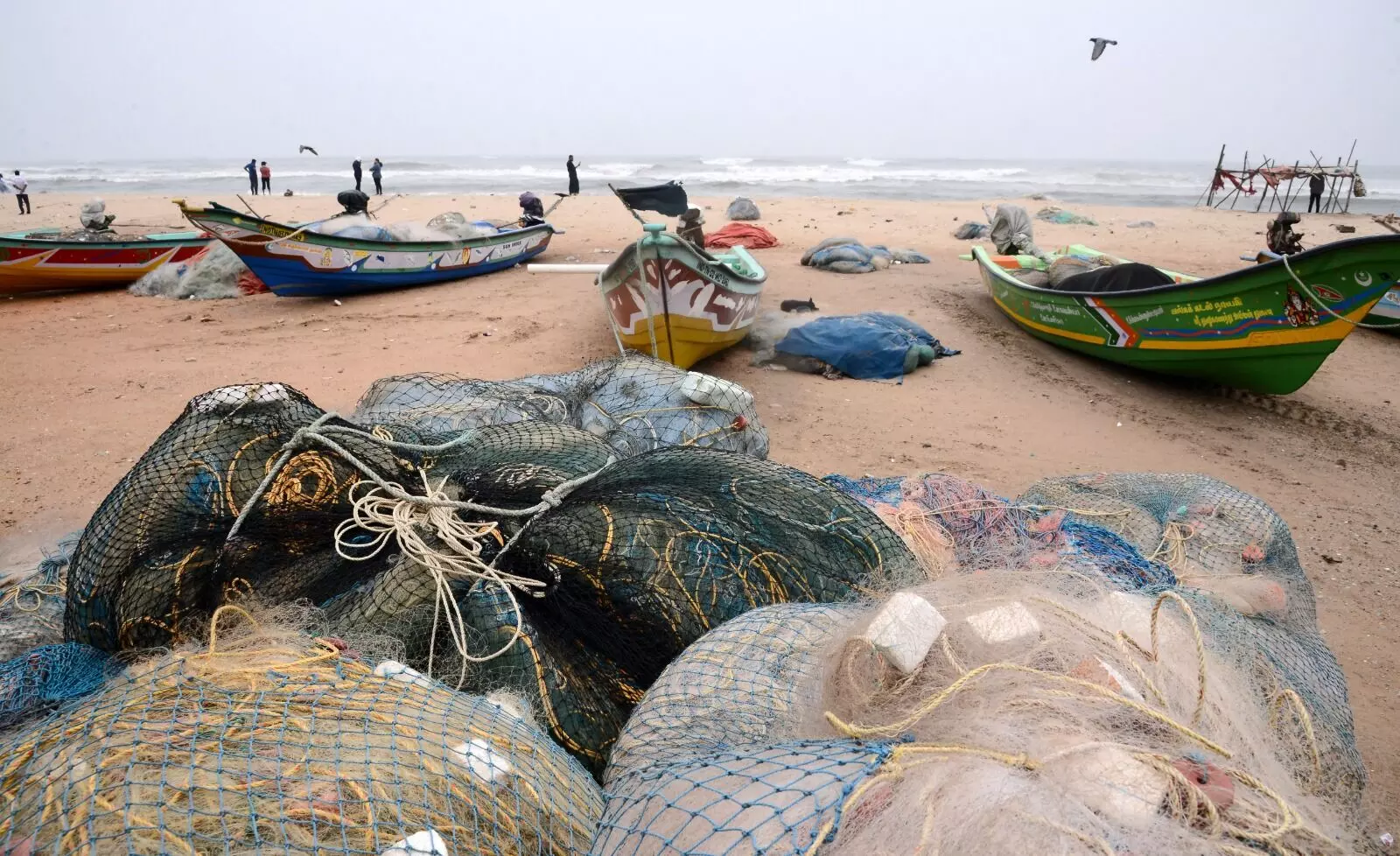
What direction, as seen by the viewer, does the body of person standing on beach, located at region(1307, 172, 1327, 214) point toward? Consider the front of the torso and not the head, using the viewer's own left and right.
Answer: facing away from the viewer

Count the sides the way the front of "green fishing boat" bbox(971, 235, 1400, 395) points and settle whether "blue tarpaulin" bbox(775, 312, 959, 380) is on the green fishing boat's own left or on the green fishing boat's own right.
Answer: on the green fishing boat's own right

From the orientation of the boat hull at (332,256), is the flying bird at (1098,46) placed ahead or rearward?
rearward

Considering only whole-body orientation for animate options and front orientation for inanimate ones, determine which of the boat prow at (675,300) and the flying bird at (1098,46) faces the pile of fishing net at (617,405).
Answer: the boat prow

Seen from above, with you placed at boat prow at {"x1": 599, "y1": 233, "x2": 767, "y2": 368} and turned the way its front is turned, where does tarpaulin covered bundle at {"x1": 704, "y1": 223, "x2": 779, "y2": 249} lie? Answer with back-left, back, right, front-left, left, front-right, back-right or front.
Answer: back

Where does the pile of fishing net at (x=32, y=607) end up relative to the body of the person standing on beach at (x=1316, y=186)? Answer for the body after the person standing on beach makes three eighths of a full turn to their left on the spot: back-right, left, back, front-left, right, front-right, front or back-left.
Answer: front-left

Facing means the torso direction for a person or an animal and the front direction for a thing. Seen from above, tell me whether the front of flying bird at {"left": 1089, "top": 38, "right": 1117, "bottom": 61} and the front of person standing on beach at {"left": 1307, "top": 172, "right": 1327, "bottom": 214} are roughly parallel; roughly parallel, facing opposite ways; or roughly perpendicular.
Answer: roughly perpendicular

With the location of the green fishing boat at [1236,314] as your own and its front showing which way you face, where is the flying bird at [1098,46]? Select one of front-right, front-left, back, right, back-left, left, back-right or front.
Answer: back-left

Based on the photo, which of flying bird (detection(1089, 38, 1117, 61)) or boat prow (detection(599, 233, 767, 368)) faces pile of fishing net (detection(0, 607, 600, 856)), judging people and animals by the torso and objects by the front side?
the boat prow

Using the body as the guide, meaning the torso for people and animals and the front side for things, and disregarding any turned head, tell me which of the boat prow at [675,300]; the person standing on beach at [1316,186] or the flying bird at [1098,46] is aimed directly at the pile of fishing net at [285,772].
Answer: the boat prow
